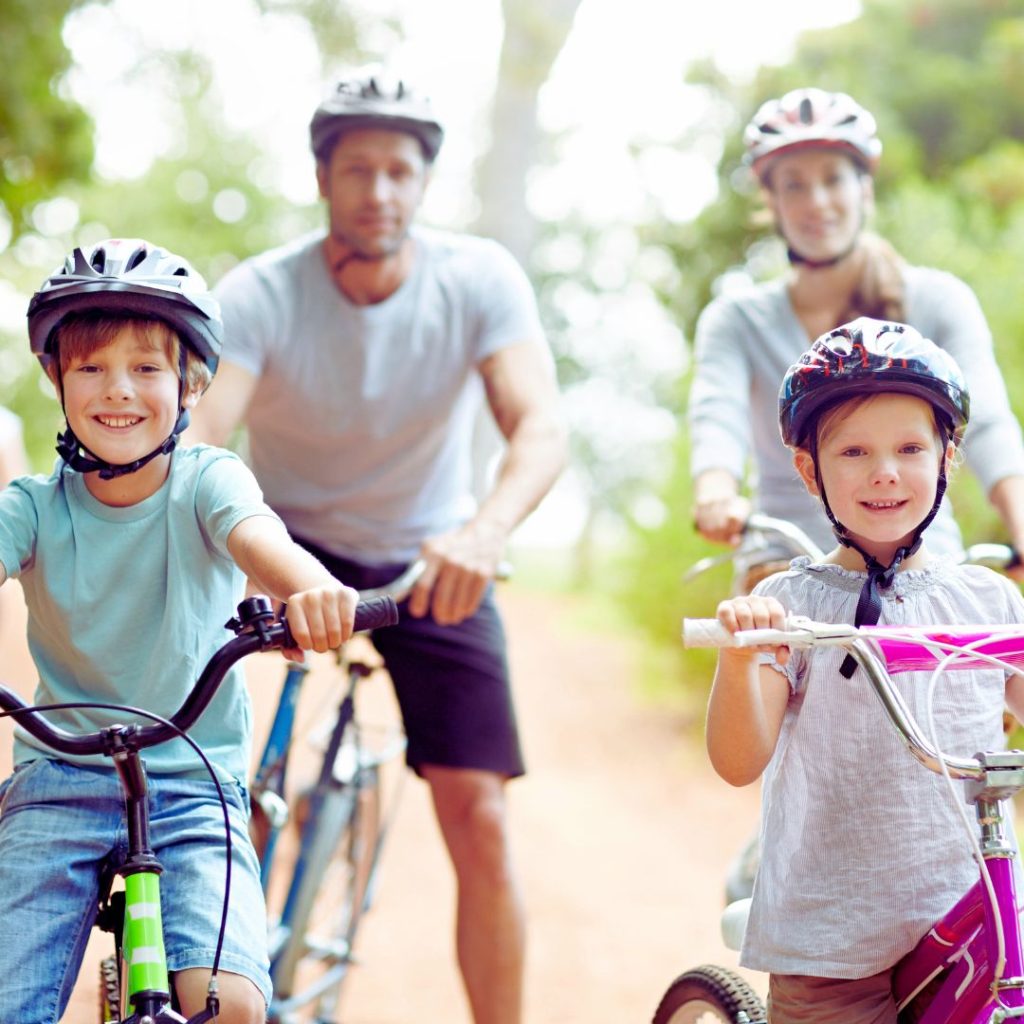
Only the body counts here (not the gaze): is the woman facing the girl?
yes

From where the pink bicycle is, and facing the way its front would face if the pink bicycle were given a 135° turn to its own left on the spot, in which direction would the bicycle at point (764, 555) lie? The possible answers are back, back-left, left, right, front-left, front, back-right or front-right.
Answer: front

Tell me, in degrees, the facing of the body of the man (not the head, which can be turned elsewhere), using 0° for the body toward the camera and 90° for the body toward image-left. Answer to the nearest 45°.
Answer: approximately 0°

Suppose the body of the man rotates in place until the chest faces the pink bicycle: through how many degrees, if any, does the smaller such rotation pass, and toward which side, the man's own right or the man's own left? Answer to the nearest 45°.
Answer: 0° — they already face it

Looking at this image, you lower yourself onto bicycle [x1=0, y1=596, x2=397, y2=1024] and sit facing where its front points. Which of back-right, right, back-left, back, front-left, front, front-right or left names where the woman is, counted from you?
back-left

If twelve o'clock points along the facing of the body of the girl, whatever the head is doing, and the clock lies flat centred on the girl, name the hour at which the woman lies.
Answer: The woman is roughly at 6 o'clock from the girl.

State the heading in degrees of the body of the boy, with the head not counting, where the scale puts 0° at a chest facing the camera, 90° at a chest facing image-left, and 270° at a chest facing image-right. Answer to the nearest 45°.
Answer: approximately 0°
